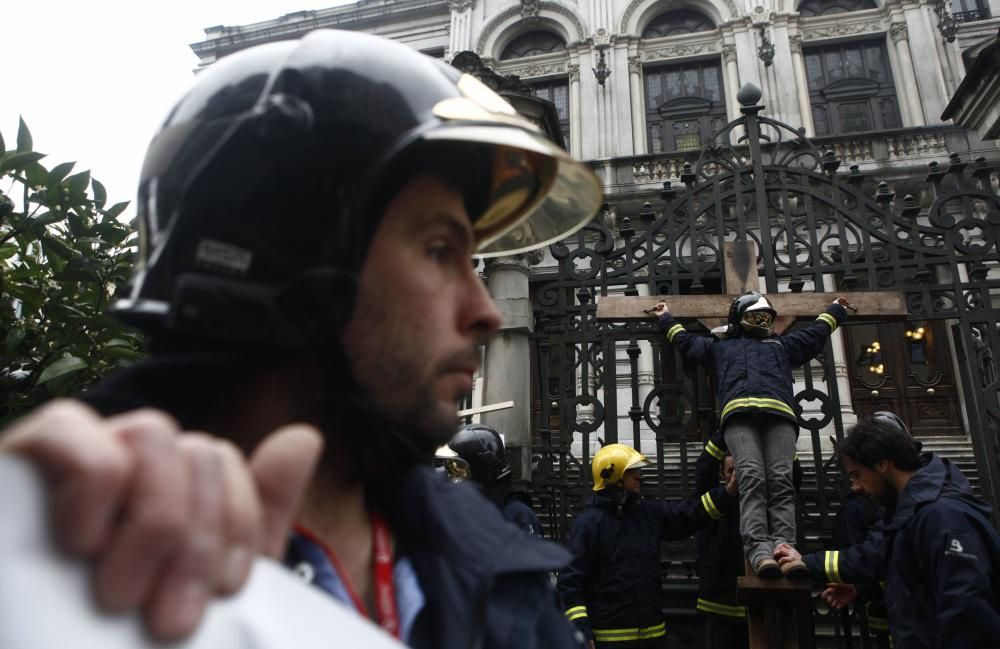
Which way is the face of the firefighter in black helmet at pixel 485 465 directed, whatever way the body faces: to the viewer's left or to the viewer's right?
to the viewer's left

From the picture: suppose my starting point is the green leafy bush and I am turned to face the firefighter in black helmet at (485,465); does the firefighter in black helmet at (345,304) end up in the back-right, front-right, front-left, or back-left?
back-right

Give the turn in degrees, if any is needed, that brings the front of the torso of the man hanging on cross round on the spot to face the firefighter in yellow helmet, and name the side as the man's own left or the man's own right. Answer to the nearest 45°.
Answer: approximately 90° to the man's own right

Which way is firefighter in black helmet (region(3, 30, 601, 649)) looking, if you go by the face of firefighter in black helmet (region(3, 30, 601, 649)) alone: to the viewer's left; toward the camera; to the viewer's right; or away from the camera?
to the viewer's right

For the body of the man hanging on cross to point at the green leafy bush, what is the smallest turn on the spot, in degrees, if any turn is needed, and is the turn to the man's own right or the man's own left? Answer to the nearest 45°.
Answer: approximately 45° to the man's own right

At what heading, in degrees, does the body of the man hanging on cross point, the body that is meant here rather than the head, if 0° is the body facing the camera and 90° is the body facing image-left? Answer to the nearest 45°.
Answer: approximately 0°
